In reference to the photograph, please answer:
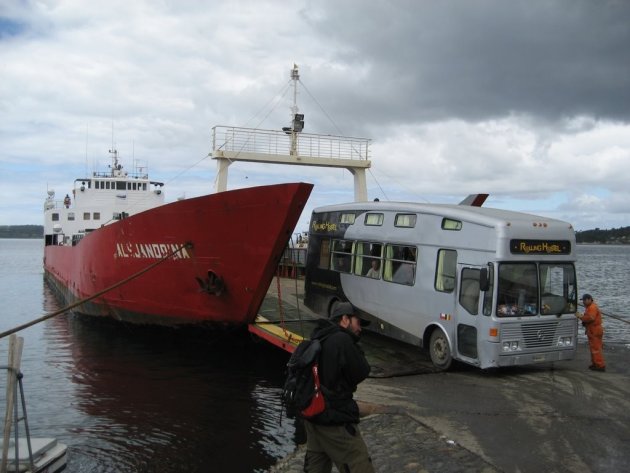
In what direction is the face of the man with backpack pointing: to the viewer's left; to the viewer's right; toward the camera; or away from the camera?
to the viewer's right

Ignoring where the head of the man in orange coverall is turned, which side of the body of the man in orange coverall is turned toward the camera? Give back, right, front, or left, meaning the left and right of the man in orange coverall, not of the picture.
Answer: left

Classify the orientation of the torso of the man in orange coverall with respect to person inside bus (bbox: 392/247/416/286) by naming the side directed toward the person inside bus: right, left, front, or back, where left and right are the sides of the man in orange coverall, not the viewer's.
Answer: front

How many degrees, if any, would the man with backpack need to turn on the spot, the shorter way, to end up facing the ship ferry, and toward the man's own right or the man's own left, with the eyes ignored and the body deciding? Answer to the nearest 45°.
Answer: approximately 90° to the man's own left

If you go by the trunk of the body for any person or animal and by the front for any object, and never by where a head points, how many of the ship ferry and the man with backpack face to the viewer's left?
0

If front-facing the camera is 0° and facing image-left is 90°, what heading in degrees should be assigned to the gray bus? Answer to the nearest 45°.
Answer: approximately 315°

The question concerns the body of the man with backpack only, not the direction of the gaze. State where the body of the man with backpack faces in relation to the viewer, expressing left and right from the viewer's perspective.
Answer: facing to the right of the viewer

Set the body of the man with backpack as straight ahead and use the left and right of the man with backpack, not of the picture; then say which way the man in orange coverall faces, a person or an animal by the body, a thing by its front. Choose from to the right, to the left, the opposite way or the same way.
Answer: the opposite way

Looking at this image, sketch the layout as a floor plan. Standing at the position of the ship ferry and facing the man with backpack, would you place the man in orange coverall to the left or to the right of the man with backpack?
left

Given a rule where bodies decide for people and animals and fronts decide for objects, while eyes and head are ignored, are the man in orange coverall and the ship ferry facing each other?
yes

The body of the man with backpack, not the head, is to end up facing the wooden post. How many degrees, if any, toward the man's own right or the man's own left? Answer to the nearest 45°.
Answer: approximately 180°
